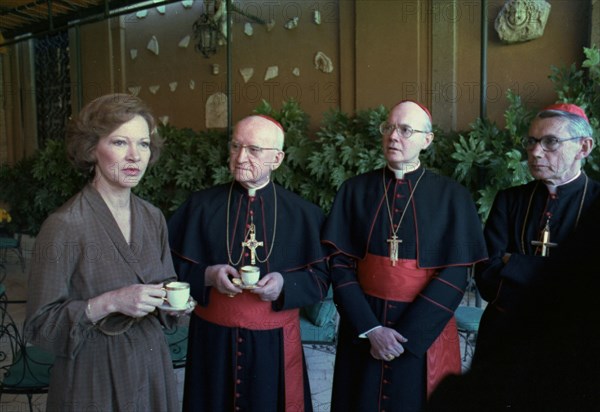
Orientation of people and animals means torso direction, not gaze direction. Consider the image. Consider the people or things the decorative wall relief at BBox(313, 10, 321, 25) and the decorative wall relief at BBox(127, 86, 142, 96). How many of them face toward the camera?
2

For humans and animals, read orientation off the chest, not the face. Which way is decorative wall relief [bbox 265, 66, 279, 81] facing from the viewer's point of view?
toward the camera

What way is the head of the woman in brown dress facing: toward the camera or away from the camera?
toward the camera

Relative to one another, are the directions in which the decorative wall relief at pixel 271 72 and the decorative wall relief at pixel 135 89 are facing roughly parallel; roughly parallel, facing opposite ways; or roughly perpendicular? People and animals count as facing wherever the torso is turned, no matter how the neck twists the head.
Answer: roughly parallel

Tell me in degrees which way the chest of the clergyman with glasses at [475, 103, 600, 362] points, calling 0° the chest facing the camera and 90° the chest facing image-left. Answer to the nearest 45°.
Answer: approximately 45°

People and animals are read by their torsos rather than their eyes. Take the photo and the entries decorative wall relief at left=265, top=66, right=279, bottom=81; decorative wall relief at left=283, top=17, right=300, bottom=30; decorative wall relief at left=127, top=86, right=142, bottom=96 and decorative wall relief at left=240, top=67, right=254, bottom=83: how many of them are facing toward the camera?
4

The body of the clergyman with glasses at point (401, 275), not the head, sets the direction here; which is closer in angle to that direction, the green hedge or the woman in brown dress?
the woman in brown dress

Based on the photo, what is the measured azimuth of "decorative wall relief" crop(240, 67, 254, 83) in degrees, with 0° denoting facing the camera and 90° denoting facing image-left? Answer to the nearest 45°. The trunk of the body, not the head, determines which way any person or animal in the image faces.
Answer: approximately 0°

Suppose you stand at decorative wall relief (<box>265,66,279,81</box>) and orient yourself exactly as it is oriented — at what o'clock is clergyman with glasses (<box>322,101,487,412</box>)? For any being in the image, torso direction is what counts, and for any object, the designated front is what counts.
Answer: The clergyman with glasses is roughly at 12 o'clock from the decorative wall relief.

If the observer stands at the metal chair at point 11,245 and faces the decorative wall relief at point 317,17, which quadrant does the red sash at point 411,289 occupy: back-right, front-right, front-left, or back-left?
front-right

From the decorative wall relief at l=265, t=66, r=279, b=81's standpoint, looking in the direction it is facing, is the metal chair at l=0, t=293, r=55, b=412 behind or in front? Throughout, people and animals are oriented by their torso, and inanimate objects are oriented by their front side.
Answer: in front

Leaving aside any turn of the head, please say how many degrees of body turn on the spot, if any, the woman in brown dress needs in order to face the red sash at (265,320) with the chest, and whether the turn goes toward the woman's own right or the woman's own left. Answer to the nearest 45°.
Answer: approximately 90° to the woman's own left

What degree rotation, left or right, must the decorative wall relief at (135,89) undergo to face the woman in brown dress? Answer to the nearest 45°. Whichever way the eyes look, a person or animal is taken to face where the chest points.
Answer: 0° — it already faces them

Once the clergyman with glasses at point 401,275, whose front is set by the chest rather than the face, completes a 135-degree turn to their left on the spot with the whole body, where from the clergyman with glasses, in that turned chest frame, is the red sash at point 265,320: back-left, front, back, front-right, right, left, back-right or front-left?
back

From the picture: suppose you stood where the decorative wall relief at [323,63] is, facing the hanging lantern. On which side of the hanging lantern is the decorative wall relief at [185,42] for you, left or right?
right

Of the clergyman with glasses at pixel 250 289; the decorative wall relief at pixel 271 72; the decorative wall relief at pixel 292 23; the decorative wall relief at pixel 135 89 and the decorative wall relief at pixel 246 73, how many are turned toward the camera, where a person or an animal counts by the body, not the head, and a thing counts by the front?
5

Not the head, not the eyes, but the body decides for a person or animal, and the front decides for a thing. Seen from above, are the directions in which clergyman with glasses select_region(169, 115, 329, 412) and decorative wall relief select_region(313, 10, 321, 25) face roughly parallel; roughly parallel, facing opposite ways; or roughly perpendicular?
roughly parallel
